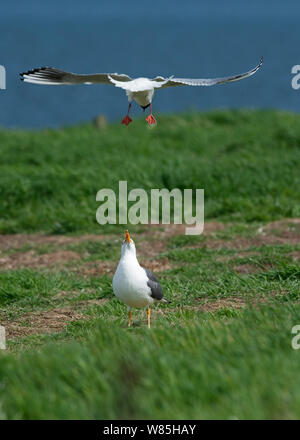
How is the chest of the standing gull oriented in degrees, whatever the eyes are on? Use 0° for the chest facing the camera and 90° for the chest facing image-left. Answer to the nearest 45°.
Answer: approximately 45°
